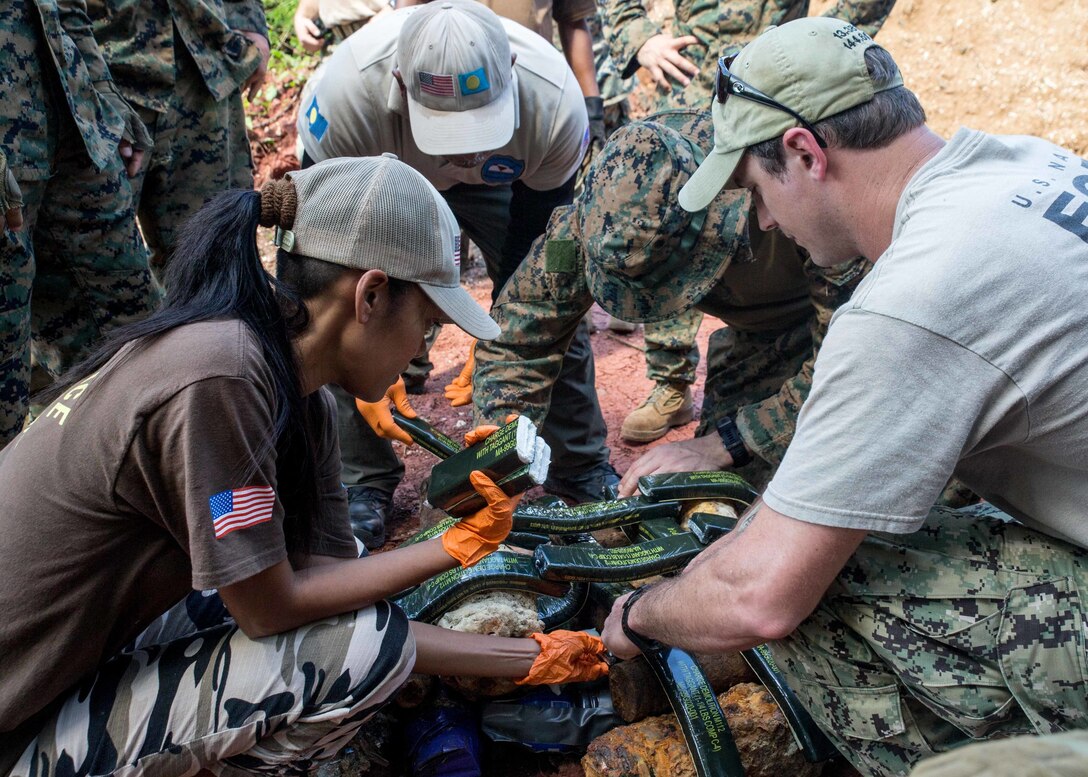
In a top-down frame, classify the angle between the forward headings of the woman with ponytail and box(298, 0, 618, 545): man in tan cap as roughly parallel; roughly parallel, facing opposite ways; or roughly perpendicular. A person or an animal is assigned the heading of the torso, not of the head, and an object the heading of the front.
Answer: roughly perpendicular

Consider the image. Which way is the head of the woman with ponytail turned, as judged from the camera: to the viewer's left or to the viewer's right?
to the viewer's right

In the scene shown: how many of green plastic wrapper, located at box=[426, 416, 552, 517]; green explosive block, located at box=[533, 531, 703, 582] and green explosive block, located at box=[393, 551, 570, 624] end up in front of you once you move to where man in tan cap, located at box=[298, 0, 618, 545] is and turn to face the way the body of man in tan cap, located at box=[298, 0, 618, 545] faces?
3

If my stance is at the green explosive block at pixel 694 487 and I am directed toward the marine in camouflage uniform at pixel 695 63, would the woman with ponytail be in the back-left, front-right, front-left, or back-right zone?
back-left

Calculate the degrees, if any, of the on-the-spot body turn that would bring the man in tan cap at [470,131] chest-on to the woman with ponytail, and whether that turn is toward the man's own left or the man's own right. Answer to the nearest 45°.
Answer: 0° — they already face them

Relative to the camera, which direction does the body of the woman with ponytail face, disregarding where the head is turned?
to the viewer's right

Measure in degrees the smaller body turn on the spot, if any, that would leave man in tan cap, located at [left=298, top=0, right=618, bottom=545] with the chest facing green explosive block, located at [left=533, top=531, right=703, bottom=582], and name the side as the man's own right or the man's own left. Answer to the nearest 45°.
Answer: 0° — they already face it

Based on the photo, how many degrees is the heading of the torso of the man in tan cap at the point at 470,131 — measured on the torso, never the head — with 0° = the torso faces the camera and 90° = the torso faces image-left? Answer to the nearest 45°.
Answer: approximately 0°
